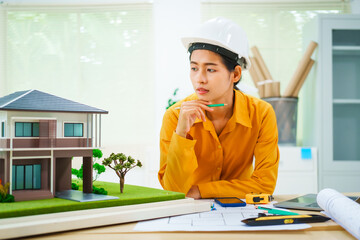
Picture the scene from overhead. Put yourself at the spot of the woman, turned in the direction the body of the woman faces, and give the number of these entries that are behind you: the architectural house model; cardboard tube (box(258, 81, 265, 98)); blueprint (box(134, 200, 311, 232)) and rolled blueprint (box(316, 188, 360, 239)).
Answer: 1

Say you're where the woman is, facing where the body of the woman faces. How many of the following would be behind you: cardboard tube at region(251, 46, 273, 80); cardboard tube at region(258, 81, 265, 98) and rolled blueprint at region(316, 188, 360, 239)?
2

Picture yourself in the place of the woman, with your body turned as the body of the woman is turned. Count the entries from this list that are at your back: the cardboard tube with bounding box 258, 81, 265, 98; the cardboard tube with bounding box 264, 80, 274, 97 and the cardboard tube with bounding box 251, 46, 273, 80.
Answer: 3

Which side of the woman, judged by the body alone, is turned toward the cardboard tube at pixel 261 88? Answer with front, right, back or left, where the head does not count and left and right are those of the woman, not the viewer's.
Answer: back

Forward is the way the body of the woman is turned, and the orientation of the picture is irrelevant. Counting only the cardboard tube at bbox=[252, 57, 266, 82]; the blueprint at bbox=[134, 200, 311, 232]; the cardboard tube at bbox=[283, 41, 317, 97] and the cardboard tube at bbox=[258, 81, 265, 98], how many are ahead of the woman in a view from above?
1

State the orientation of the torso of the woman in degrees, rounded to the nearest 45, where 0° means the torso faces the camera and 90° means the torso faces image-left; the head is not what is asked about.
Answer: approximately 0°

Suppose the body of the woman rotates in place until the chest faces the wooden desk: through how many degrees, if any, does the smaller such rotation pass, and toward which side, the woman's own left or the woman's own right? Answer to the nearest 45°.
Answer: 0° — they already face it

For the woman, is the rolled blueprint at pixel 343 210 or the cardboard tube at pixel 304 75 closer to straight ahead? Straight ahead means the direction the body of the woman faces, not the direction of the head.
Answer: the rolled blueprint

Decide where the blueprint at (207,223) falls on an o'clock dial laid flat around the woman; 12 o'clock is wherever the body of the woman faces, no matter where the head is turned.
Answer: The blueprint is roughly at 12 o'clock from the woman.

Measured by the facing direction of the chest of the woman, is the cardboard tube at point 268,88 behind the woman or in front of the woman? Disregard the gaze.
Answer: behind

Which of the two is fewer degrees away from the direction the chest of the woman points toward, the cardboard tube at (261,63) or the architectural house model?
the architectural house model

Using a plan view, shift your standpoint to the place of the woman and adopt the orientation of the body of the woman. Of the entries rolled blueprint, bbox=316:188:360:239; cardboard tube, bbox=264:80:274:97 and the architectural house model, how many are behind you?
1

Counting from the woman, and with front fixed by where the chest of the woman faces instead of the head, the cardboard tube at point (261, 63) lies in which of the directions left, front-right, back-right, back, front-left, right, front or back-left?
back

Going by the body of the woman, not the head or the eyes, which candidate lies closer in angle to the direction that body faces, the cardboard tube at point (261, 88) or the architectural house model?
the architectural house model
